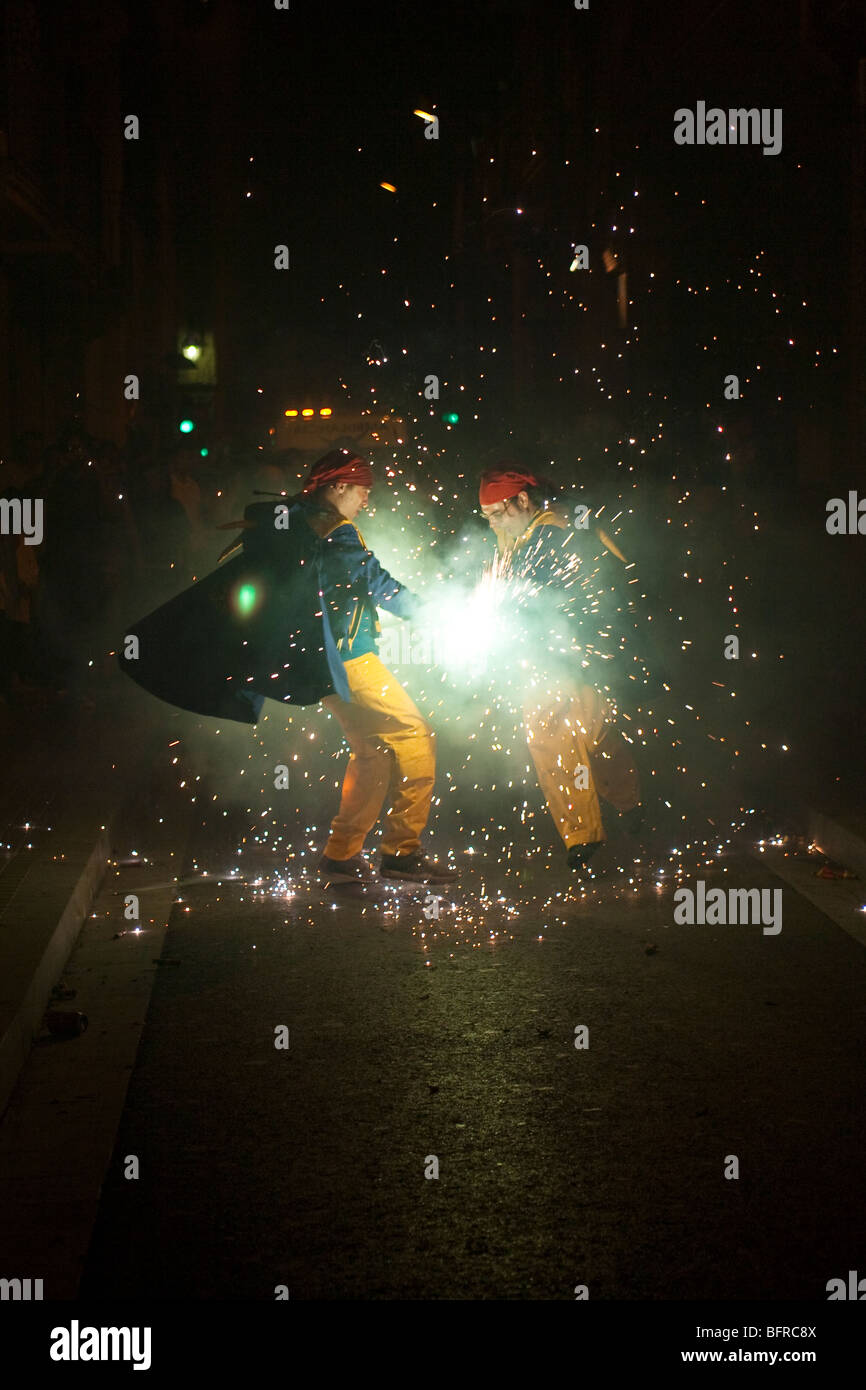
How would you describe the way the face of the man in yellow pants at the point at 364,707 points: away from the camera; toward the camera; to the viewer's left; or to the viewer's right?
to the viewer's right

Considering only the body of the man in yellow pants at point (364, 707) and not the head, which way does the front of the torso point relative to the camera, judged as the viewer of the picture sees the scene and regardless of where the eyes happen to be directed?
to the viewer's right
